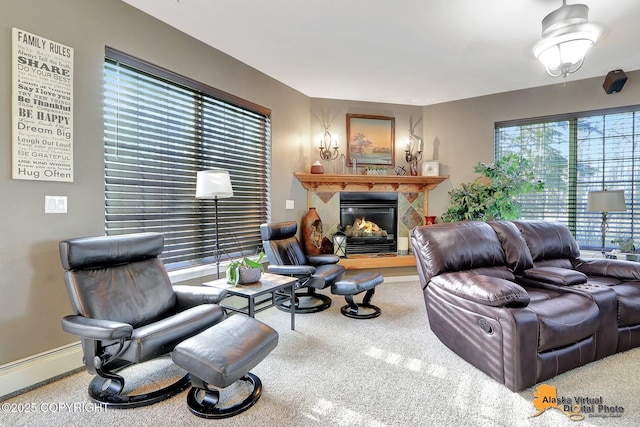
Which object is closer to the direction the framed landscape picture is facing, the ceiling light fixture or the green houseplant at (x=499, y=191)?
the ceiling light fixture

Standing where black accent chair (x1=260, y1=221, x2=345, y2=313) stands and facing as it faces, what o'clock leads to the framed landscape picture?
The framed landscape picture is roughly at 9 o'clock from the black accent chair.

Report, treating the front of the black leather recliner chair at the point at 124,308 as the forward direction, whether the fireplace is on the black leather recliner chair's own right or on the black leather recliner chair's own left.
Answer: on the black leather recliner chair's own left

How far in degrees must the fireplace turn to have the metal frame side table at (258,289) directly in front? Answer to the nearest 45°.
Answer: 0° — it already faces it

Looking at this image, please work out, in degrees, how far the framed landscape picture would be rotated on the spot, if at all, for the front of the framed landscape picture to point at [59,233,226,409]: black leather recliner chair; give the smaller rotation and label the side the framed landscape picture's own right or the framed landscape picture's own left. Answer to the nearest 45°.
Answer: approximately 45° to the framed landscape picture's own right

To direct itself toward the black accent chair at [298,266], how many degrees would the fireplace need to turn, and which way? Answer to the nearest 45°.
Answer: approximately 45° to its right

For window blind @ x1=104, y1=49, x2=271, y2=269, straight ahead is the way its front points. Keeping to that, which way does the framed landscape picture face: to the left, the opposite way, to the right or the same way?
to the right

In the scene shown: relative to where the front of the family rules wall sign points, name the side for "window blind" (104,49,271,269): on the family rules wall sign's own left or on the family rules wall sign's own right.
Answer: on the family rules wall sign's own left

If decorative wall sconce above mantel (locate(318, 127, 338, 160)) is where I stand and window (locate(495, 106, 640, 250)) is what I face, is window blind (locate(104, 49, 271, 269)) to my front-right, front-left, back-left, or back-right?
back-right

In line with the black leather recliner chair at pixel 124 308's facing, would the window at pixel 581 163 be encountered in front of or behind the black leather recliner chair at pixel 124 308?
in front

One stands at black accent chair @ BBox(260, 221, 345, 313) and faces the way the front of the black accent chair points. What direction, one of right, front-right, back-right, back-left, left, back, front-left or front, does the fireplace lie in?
left

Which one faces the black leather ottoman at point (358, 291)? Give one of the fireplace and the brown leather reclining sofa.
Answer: the fireplace

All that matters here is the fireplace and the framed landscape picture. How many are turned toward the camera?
2

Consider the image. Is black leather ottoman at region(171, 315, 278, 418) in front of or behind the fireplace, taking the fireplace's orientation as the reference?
in front

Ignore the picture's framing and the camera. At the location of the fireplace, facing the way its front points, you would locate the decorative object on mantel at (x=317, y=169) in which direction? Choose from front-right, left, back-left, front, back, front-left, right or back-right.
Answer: front-right

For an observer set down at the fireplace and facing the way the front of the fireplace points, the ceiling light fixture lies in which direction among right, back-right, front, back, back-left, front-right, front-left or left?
front-left

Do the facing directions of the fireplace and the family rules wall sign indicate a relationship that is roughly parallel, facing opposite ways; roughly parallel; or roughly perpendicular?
roughly perpendicular

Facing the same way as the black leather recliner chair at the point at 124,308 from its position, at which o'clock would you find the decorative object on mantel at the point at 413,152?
The decorative object on mantel is roughly at 10 o'clock from the black leather recliner chair.
